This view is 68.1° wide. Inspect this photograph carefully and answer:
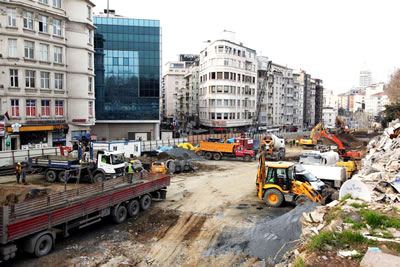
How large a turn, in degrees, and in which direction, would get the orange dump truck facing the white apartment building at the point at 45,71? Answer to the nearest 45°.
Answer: approximately 180°

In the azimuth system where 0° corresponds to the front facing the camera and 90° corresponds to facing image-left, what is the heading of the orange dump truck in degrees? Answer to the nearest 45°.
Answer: approximately 270°

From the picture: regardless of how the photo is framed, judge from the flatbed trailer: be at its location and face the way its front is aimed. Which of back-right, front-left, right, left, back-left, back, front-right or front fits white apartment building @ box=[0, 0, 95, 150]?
back-right

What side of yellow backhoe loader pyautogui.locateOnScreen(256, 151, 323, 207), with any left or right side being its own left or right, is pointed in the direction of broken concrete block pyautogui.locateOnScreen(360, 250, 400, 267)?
right

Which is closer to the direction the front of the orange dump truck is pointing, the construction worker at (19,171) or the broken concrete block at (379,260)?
the broken concrete block

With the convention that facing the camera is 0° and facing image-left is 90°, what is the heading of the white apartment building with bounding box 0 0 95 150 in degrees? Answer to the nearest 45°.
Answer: approximately 315°

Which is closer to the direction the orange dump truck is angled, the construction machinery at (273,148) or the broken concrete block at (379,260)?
the construction machinery

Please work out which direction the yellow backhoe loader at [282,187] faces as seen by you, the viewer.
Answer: facing to the right of the viewer
